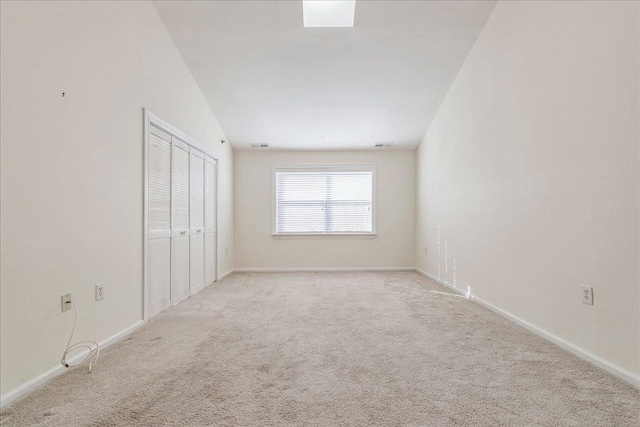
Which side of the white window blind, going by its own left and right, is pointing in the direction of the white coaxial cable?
front

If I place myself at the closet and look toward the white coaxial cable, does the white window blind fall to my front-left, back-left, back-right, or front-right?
back-left

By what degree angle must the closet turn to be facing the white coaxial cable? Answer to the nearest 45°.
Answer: approximately 45° to its right

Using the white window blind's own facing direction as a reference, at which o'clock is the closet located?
The closet is roughly at 1 o'clock from the white window blind.

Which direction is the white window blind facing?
toward the camera

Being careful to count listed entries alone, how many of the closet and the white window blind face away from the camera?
0

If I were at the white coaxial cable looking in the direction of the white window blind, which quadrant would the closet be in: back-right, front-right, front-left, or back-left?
front-left

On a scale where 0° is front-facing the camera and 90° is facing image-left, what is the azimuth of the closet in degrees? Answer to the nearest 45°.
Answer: approximately 315°

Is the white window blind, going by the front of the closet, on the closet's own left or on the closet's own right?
on the closet's own left

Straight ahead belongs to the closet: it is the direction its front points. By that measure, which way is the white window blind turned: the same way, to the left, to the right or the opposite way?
to the right

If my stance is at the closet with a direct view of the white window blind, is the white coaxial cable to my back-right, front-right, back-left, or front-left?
back-right
